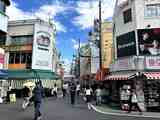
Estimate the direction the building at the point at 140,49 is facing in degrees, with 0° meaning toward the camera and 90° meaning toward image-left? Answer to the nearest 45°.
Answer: approximately 45°
